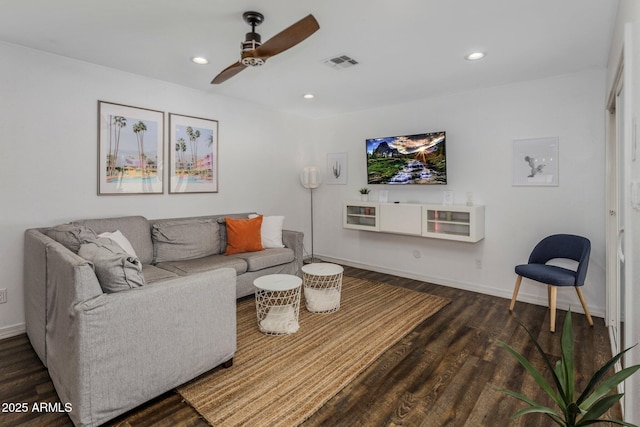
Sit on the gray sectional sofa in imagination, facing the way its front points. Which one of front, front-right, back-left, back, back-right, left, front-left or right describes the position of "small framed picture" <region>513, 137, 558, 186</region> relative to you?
front-left

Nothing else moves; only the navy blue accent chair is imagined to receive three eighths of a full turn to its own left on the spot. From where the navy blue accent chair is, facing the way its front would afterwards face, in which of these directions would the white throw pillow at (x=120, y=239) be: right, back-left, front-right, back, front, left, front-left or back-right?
back-right

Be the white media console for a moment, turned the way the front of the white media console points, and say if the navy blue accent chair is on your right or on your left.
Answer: on your left

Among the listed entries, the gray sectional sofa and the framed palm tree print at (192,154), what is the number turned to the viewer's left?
0

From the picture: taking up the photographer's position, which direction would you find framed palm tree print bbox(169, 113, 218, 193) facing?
facing the viewer and to the right of the viewer

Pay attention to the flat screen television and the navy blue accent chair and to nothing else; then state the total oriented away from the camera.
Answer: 0

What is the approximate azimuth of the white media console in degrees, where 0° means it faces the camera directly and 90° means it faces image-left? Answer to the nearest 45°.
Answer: approximately 45°
